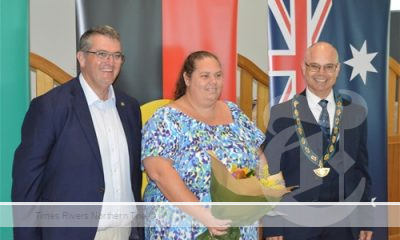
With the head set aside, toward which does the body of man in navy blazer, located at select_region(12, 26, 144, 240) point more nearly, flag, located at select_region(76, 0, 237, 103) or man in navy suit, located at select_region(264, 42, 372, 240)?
the man in navy suit

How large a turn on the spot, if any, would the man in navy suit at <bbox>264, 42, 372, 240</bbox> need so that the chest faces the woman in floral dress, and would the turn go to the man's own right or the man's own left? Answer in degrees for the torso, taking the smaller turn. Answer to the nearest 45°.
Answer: approximately 45° to the man's own right

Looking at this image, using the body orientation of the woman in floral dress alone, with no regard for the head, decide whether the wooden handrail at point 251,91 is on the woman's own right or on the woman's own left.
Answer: on the woman's own left

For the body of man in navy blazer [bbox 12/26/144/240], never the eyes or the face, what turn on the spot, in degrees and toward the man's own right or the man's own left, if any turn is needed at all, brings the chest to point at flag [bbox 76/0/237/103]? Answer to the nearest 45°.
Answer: approximately 90° to the man's own left

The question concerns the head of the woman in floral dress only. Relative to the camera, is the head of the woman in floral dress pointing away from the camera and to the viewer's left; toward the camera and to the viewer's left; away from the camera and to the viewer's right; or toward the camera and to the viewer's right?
toward the camera and to the viewer's right

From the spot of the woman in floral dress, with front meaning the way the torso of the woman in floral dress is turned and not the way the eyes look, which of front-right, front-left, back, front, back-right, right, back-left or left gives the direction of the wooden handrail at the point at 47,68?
back

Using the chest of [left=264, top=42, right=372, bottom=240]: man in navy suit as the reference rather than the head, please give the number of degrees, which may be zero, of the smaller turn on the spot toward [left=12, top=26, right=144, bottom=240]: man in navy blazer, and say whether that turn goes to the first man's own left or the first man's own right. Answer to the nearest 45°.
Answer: approximately 45° to the first man's own right

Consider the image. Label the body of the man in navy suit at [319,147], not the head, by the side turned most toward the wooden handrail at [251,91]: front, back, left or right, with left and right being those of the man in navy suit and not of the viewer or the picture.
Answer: back
